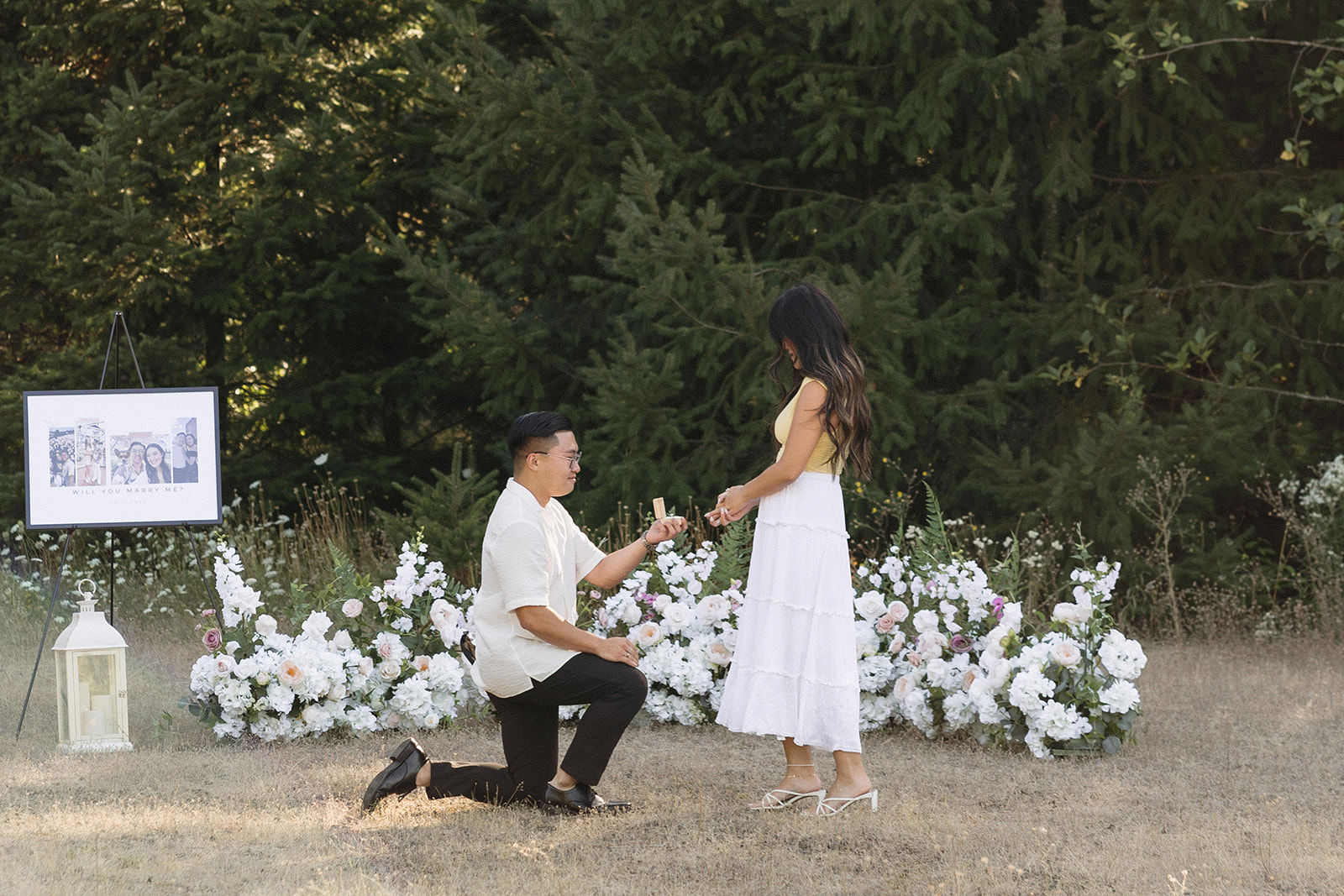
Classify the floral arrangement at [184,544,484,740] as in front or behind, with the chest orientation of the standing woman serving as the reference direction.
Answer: in front

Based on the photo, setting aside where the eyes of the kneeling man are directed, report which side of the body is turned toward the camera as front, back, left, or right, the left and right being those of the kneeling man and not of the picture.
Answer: right

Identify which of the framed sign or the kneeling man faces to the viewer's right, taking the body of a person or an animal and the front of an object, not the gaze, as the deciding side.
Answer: the kneeling man

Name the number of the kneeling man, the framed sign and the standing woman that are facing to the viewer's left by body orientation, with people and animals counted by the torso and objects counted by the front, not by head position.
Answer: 1

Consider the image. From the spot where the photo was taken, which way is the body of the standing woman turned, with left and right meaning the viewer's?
facing to the left of the viewer

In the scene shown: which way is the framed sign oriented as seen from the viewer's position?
toward the camera

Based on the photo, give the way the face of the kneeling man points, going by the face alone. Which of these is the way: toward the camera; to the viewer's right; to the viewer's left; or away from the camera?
to the viewer's right

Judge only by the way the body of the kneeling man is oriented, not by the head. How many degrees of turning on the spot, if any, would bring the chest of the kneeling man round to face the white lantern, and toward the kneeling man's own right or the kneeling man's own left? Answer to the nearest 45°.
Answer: approximately 135° to the kneeling man's own left

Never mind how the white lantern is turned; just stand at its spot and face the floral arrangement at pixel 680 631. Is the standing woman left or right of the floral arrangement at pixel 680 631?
right

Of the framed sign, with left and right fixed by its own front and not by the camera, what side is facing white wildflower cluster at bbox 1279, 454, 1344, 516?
left

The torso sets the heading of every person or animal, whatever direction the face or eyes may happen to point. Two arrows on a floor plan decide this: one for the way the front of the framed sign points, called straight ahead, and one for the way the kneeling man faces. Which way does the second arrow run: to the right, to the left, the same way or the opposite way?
to the left

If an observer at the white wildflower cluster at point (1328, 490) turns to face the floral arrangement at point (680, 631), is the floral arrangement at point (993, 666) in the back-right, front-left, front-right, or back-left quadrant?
front-left

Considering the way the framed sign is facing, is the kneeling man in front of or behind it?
in front

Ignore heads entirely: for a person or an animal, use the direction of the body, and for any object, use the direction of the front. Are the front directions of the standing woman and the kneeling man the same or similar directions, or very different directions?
very different directions

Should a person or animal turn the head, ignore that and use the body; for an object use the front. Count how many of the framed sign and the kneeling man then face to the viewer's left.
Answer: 0

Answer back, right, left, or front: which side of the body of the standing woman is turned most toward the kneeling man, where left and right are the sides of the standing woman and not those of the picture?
front

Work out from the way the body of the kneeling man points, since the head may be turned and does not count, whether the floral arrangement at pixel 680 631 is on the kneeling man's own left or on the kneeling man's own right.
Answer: on the kneeling man's own left

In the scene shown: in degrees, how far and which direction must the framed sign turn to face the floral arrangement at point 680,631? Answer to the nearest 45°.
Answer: approximately 90° to its left
